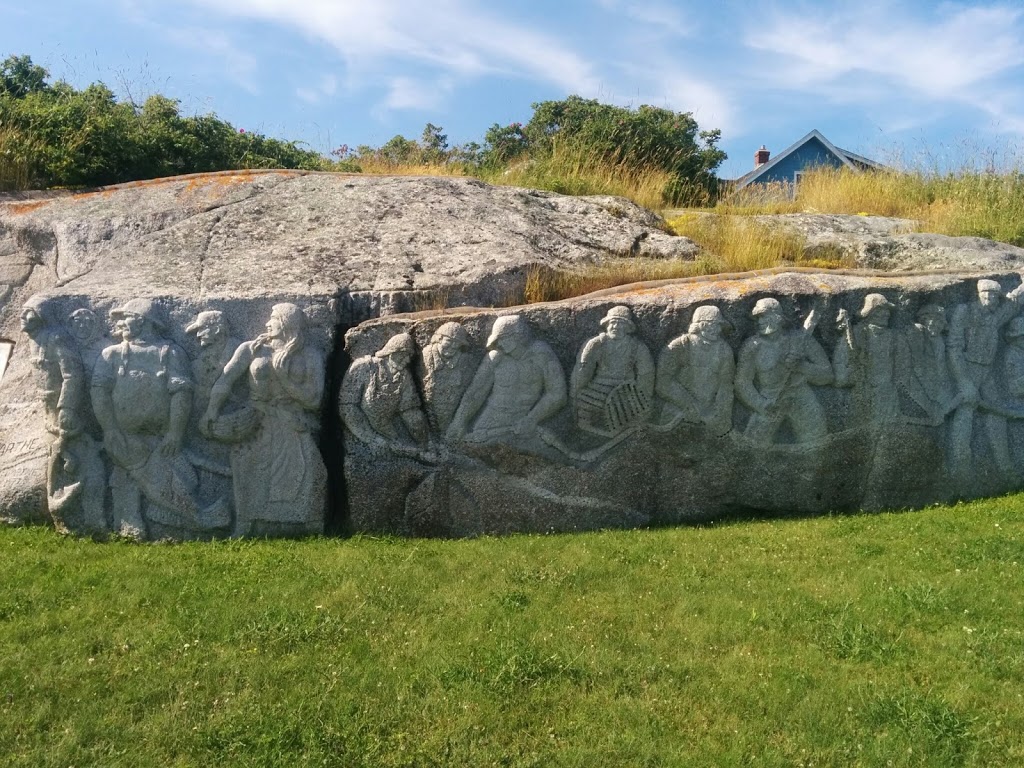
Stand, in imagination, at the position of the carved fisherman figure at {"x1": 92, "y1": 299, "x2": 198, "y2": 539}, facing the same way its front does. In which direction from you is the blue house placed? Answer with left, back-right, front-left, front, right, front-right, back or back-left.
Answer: back-left

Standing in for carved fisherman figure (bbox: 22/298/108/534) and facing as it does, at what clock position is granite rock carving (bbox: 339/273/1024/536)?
The granite rock carving is roughly at 8 o'clock from the carved fisherman figure.

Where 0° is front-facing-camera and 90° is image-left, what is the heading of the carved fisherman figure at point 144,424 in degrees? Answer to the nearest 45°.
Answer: approximately 0°

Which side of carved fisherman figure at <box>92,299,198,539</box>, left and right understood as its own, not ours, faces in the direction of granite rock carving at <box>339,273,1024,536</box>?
left

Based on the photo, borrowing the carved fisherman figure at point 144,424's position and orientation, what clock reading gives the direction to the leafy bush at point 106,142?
The leafy bush is roughly at 6 o'clock from the carved fisherman figure.

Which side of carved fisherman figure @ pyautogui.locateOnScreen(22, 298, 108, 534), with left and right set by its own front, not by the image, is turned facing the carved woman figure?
left
